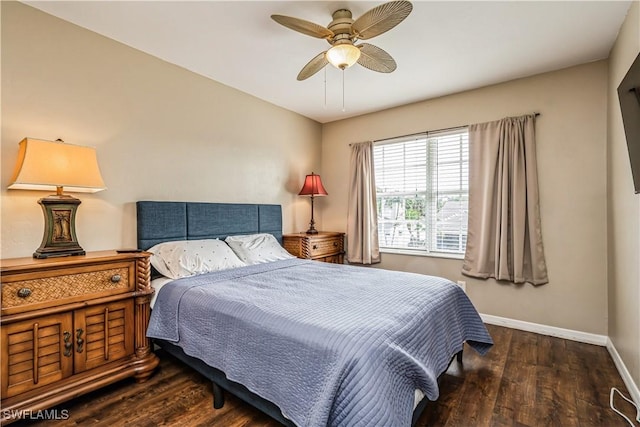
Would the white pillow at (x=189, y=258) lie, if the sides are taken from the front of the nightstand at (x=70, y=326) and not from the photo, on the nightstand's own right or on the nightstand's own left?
on the nightstand's own left

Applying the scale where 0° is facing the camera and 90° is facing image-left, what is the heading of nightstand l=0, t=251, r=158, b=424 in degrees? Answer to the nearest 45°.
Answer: approximately 315°

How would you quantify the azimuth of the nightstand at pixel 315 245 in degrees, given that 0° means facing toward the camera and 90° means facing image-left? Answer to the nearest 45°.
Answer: approximately 315°

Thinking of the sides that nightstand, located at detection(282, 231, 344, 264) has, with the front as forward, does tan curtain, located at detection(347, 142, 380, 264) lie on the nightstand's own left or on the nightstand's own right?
on the nightstand's own left

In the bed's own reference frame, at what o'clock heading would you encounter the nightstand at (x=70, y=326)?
The nightstand is roughly at 5 o'clock from the bed.

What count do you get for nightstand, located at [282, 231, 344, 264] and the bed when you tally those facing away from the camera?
0

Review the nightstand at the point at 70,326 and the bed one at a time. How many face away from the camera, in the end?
0

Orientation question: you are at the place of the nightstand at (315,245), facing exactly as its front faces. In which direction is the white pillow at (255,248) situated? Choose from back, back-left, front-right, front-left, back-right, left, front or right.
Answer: right

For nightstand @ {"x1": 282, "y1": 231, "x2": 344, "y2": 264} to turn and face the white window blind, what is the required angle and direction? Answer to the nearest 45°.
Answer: approximately 45° to its left

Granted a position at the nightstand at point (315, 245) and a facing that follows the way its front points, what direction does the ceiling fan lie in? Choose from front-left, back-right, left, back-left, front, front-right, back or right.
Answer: front-right

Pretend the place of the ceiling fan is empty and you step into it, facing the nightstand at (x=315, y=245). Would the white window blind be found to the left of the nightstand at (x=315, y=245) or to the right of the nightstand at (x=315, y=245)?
right

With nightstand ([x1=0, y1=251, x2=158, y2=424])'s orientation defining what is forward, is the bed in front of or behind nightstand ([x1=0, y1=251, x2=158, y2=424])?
in front
